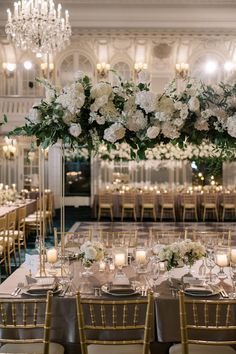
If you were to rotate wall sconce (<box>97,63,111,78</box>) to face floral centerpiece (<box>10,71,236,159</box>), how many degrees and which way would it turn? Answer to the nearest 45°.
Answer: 0° — it already faces it

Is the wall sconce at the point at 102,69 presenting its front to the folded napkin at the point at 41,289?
yes

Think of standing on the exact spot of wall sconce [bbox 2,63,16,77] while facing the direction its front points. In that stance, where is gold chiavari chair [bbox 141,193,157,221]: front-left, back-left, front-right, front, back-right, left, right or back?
front-left

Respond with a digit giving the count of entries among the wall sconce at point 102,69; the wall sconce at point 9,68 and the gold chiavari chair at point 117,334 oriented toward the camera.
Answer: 2

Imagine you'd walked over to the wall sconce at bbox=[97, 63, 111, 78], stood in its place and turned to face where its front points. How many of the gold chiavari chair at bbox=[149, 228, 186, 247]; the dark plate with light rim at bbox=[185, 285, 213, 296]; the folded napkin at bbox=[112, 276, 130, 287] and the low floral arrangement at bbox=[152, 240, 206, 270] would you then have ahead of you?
4

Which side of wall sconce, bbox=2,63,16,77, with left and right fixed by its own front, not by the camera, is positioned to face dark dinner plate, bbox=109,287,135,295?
front

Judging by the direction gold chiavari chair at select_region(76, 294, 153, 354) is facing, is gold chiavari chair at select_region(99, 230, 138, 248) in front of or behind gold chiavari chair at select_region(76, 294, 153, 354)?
in front

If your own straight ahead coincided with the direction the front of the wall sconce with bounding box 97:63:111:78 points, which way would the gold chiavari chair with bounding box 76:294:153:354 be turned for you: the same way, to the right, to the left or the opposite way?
the opposite way

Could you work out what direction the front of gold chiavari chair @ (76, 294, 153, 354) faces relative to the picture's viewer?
facing away from the viewer

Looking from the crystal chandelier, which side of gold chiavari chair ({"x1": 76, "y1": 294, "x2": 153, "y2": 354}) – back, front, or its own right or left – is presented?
front

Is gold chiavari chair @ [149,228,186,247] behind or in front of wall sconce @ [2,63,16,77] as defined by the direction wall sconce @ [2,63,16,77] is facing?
in front

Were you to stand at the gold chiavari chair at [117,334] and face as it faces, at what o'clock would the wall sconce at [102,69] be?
The wall sconce is roughly at 12 o'clock from the gold chiavari chair.

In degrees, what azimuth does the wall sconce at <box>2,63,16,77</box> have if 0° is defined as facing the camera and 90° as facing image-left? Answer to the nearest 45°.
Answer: approximately 0°
